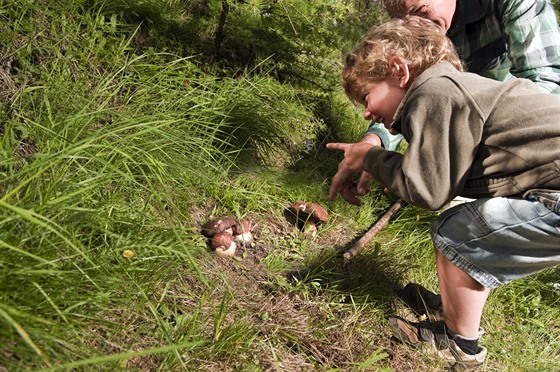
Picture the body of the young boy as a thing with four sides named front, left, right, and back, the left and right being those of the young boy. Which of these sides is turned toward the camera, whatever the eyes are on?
left

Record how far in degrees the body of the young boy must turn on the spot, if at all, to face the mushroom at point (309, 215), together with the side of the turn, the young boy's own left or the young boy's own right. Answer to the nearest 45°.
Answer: approximately 45° to the young boy's own right

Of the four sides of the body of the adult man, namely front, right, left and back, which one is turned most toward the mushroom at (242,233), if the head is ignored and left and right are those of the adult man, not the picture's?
front

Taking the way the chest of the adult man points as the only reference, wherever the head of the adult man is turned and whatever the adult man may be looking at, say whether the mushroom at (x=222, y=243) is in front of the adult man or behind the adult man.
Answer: in front

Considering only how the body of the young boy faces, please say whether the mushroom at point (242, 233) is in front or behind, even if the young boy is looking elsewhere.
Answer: in front
